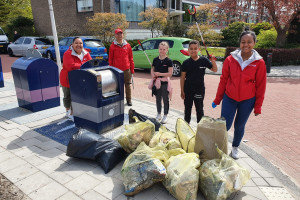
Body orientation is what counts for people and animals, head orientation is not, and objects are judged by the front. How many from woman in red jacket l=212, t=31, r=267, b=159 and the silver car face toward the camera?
1

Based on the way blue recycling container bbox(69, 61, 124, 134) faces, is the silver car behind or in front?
behind

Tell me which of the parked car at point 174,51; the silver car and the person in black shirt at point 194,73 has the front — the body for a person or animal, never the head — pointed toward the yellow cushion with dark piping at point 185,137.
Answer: the person in black shirt

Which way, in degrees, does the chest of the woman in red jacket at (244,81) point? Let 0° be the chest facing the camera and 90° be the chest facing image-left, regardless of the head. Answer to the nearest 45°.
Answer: approximately 0°

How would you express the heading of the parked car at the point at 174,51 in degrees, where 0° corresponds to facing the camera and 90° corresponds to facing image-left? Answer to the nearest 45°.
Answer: approximately 135°

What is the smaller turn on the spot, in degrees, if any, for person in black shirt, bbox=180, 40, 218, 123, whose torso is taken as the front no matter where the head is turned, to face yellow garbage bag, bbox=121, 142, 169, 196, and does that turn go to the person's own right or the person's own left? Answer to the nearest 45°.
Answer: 0° — they already face it

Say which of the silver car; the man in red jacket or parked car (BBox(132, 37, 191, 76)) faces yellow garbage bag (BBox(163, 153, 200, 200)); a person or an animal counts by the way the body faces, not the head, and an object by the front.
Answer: the man in red jacket

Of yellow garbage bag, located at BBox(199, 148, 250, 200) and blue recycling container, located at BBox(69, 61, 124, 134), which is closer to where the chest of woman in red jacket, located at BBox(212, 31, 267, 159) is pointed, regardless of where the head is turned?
the yellow garbage bag
